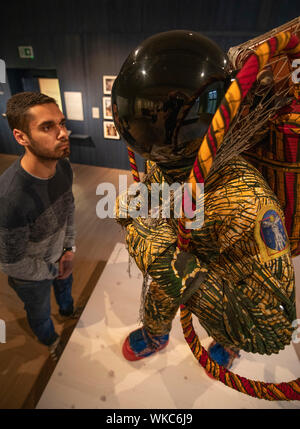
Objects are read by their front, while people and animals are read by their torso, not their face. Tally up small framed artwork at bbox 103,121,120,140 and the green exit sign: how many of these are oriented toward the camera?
2

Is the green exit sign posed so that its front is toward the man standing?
yes

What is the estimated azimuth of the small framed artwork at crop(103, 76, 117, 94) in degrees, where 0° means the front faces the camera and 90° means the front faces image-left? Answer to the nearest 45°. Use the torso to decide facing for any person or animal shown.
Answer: approximately 0°

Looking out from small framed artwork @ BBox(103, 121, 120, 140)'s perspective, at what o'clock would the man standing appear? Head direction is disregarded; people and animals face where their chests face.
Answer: The man standing is roughly at 12 o'clock from the small framed artwork.
